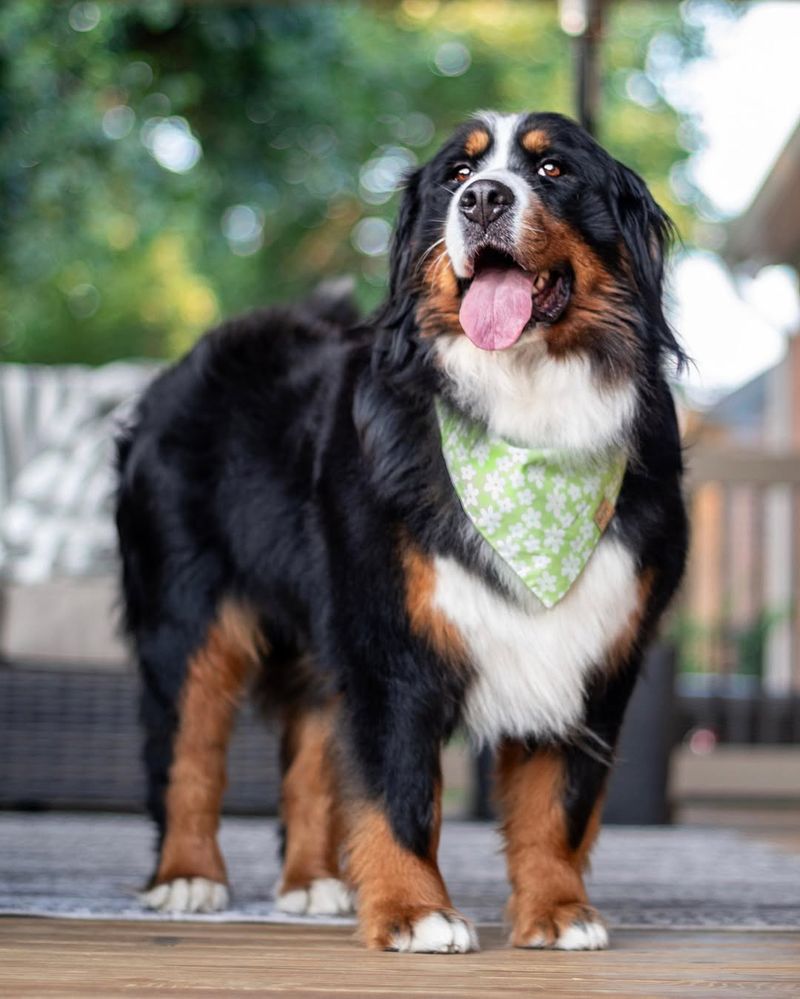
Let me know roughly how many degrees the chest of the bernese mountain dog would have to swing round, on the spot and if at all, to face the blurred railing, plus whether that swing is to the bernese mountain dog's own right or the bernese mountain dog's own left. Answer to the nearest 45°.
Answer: approximately 135° to the bernese mountain dog's own left

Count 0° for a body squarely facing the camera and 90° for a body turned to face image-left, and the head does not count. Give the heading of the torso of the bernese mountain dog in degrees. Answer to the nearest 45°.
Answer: approximately 315°
